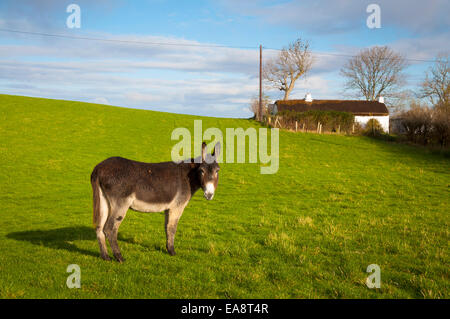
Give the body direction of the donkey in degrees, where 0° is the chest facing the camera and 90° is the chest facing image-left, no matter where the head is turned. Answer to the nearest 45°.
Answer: approximately 270°
